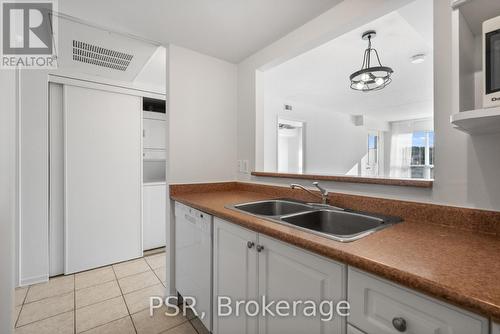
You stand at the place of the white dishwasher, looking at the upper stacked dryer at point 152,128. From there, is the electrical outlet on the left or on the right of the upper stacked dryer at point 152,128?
right

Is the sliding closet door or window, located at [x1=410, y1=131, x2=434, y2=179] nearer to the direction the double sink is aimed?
the sliding closet door

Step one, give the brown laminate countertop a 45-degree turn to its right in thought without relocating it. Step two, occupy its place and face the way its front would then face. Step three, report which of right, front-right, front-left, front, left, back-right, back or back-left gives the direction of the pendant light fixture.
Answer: right

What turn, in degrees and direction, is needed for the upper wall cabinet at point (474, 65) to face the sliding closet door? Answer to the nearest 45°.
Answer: approximately 45° to its right

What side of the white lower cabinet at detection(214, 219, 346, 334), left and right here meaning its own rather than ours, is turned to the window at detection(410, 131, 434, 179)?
back

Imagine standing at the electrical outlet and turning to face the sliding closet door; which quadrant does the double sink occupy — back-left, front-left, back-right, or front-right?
back-left

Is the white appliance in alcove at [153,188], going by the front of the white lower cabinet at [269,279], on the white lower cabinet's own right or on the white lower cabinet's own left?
on the white lower cabinet's own right

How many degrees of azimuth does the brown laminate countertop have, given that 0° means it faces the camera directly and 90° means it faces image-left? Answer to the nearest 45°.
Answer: approximately 45°

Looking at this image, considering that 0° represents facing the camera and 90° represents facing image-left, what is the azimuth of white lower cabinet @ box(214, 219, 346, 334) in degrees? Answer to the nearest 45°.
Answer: approximately 45°
